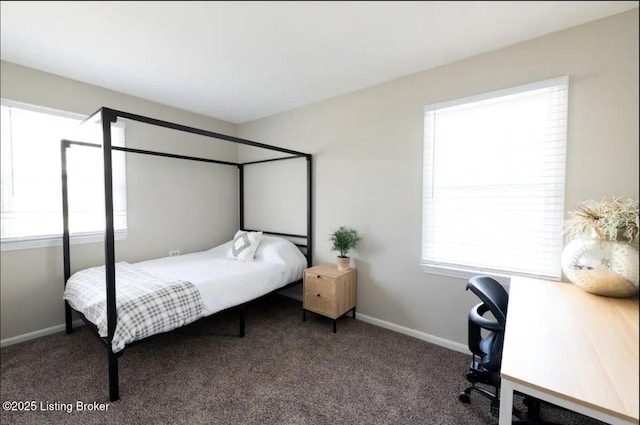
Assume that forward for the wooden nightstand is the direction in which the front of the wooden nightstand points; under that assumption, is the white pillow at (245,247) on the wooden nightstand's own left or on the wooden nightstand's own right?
on the wooden nightstand's own right

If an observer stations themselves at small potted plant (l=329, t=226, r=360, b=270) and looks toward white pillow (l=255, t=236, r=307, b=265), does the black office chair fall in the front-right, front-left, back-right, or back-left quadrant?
back-left

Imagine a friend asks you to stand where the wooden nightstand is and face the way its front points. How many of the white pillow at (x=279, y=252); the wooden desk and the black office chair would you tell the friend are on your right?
1

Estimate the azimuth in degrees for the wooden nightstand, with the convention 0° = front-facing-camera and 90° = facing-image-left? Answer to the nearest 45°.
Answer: approximately 45°

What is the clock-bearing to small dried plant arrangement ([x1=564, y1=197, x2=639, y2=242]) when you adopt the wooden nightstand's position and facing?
The small dried plant arrangement is roughly at 10 o'clock from the wooden nightstand.

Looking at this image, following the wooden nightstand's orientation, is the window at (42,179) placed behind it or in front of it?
in front

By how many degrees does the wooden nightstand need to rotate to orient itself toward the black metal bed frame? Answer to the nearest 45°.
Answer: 0° — it already faces it

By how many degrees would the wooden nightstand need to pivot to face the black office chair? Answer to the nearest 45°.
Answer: approximately 90° to its left

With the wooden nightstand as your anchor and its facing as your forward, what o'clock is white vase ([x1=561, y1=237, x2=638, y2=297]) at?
The white vase is roughly at 10 o'clock from the wooden nightstand.

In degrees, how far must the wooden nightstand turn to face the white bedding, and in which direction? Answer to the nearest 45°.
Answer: approximately 45° to its right

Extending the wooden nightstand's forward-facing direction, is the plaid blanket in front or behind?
in front
